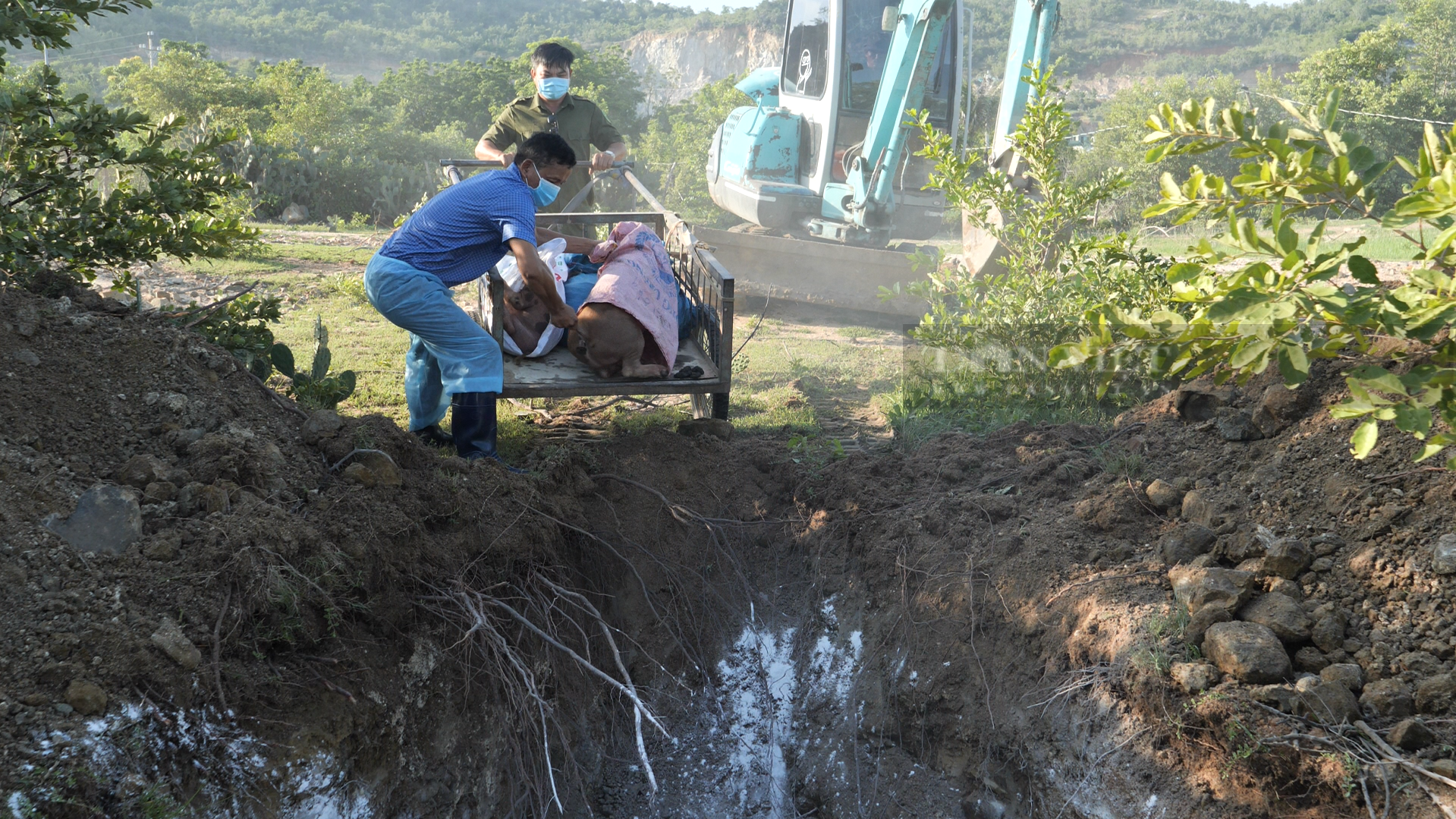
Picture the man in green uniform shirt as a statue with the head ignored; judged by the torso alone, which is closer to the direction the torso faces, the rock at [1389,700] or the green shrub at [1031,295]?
the rock

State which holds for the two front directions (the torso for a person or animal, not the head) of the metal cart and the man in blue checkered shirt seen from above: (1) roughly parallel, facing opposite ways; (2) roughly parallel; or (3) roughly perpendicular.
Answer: roughly perpendicular

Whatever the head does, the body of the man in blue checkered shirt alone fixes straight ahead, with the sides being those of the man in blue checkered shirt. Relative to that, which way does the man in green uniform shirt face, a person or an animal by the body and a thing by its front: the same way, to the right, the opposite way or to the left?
to the right

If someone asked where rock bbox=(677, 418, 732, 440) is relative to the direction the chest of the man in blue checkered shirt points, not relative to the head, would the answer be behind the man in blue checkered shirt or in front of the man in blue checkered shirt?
in front

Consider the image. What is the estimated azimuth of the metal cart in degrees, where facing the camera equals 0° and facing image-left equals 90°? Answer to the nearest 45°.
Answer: approximately 180°

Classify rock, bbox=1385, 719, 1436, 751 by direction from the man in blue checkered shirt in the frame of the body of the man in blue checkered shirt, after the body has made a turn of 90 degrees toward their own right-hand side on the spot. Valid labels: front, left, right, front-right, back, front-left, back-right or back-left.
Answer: front-left

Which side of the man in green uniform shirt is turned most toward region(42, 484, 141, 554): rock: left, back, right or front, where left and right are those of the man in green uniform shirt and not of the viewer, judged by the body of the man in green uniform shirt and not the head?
front

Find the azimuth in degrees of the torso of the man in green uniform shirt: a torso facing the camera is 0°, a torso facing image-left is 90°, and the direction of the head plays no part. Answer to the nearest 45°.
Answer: approximately 0°

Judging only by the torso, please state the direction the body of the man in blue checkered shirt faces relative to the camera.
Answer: to the viewer's right

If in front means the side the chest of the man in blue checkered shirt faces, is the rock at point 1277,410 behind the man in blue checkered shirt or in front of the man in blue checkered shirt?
in front
